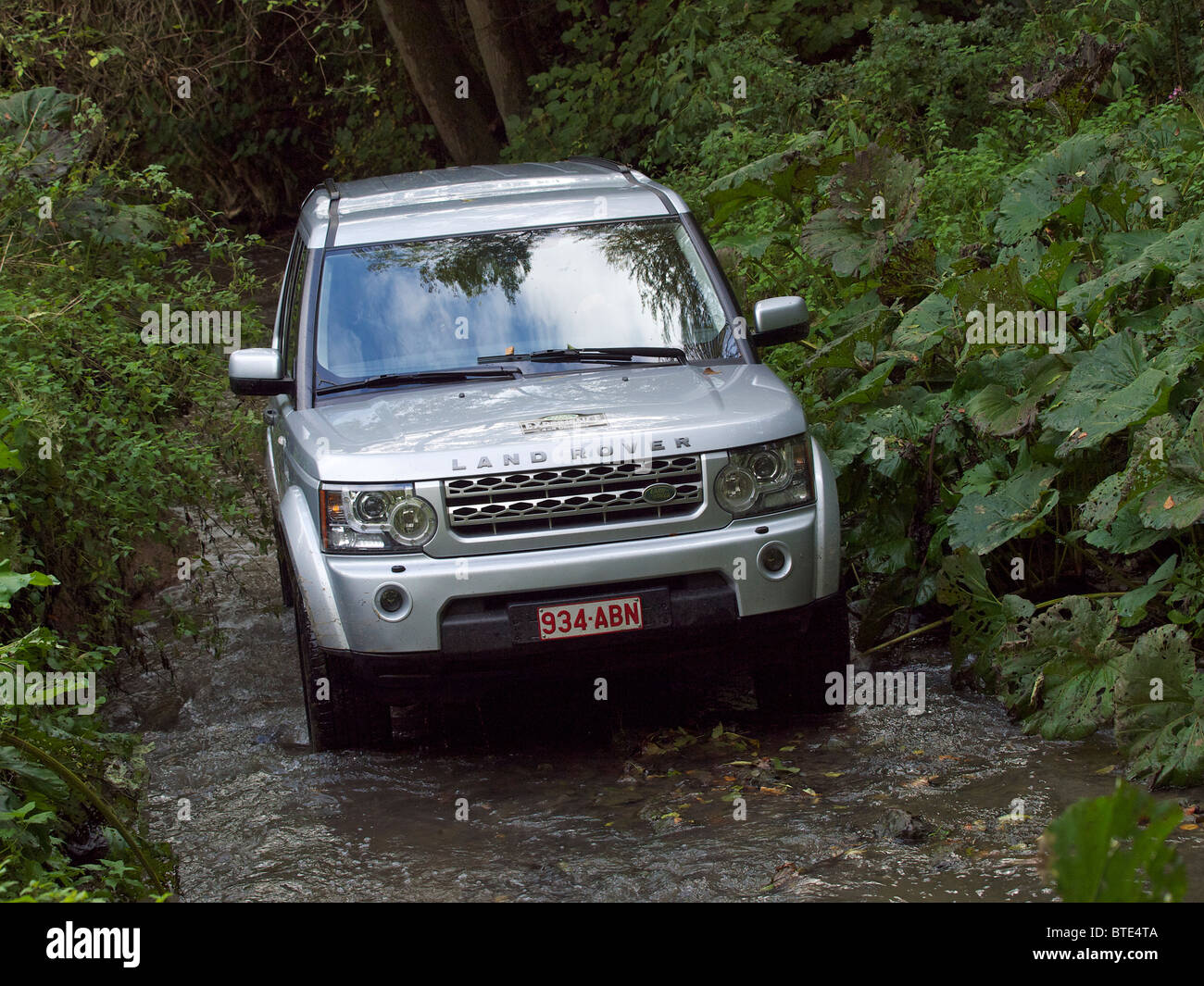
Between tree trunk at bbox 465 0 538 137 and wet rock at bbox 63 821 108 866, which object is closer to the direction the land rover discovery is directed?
the wet rock

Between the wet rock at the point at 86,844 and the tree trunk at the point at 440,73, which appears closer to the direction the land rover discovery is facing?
the wet rock

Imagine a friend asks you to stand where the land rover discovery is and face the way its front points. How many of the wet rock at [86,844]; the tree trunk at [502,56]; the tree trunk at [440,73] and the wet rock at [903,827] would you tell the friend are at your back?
2

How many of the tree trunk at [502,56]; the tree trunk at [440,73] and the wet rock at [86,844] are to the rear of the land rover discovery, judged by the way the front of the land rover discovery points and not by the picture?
2

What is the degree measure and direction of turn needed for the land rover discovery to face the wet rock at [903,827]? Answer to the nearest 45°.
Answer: approximately 45° to its left

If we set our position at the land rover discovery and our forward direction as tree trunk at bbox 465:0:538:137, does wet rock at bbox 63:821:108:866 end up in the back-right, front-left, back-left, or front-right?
back-left

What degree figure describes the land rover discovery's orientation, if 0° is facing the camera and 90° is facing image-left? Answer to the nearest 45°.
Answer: approximately 0°

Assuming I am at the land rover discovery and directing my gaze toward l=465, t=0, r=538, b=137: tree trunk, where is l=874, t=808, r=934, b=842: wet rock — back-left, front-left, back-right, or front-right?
back-right

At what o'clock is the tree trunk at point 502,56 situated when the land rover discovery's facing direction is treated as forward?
The tree trunk is roughly at 6 o'clock from the land rover discovery.

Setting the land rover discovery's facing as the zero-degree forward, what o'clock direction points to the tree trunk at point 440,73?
The tree trunk is roughly at 6 o'clock from the land rover discovery.

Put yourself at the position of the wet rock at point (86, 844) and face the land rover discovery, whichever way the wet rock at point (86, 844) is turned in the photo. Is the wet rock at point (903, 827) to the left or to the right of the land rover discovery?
right

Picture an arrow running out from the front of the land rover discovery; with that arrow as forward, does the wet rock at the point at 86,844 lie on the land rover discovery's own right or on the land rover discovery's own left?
on the land rover discovery's own right
